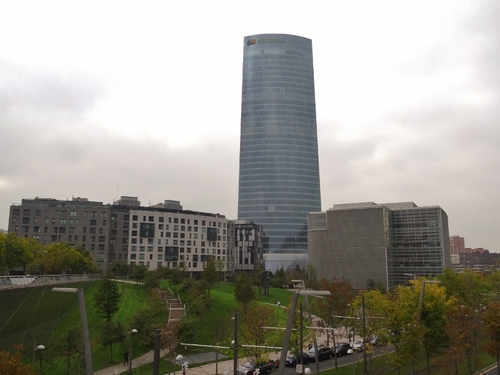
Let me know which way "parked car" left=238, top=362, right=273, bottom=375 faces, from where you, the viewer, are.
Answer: facing the viewer and to the left of the viewer

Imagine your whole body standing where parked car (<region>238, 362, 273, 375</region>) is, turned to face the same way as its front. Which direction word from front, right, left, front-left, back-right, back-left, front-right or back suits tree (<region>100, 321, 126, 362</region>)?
front-right

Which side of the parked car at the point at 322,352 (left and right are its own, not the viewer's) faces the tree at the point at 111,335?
front

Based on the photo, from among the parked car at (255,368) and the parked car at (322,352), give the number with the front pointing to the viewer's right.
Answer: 0

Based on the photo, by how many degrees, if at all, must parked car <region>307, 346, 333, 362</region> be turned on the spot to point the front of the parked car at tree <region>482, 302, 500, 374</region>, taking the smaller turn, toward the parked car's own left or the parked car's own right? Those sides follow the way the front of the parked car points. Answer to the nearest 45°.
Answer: approximately 90° to the parked car's own left

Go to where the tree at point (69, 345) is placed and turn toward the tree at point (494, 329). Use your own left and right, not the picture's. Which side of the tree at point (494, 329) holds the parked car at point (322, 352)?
left

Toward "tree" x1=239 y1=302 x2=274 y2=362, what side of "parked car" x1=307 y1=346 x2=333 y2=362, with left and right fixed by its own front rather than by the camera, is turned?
front

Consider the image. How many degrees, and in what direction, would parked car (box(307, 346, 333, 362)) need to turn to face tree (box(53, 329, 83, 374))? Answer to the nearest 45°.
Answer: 0° — it already faces it

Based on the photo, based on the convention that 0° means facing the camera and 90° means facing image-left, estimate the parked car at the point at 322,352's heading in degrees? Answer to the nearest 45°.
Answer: approximately 45°

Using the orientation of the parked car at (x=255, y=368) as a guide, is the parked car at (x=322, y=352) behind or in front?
behind

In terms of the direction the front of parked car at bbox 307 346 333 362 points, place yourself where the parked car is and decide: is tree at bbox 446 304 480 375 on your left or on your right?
on your left

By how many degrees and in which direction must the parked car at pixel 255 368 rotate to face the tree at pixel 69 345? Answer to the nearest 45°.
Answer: approximately 45° to its right
